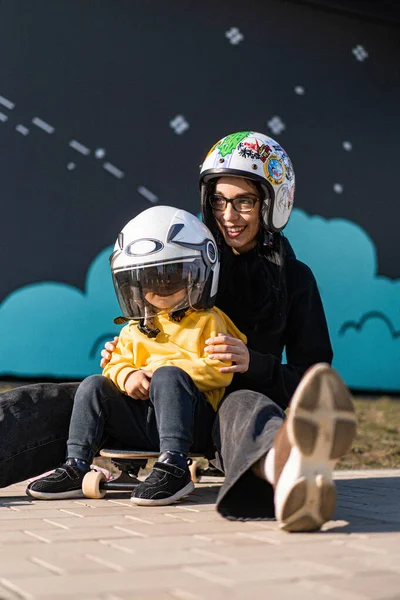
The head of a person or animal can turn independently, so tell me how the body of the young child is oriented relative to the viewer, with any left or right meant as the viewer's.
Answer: facing the viewer and to the left of the viewer

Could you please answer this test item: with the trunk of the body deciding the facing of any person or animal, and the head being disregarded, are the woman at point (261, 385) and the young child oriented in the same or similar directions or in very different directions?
same or similar directions

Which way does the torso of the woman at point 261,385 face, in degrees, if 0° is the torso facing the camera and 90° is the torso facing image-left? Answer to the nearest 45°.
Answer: approximately 45°

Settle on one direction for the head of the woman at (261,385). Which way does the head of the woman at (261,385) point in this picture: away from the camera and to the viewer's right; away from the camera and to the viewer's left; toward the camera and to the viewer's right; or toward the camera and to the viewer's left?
toward the camera and to the viewer's left
